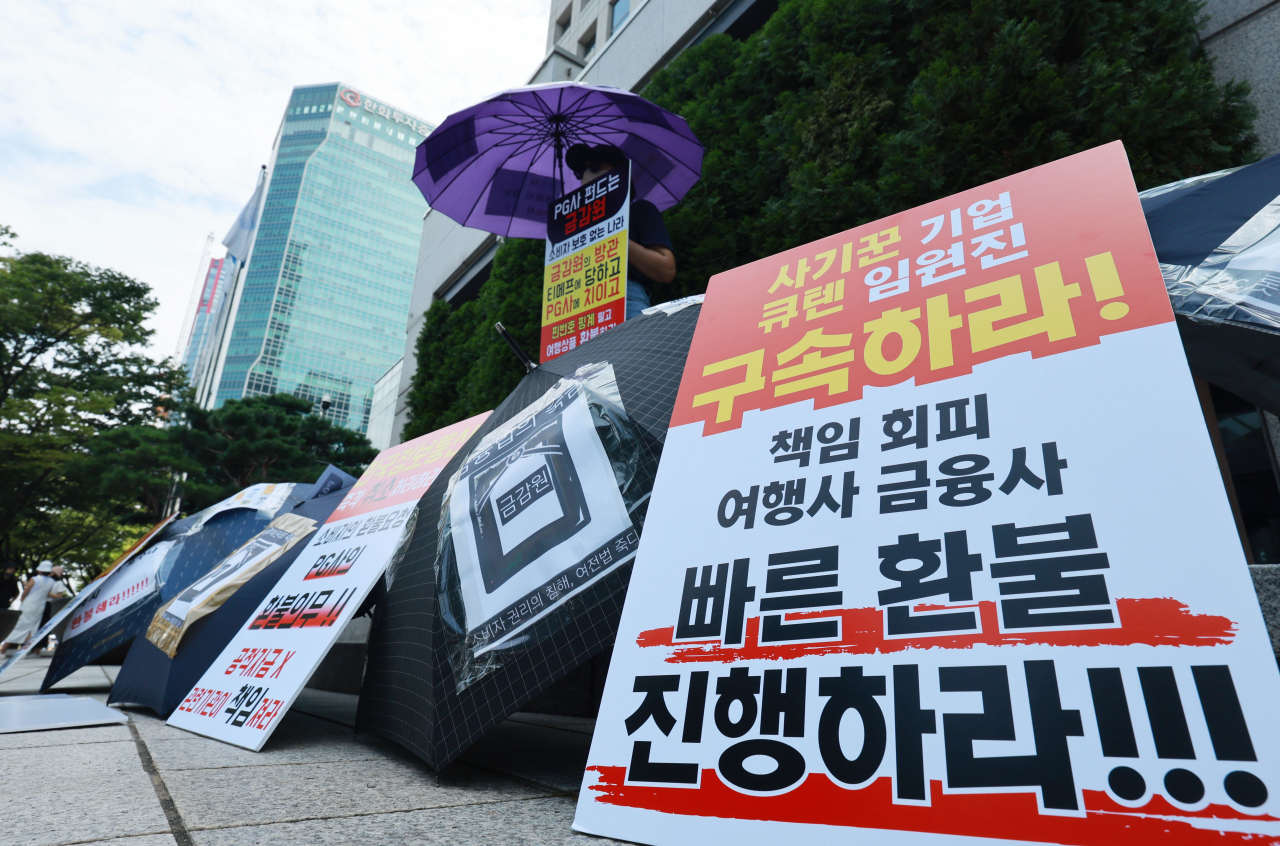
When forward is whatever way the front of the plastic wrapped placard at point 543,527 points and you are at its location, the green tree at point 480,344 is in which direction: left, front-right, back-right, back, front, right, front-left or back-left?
back-right

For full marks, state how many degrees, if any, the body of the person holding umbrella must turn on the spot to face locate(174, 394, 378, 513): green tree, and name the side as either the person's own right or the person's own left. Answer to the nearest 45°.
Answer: approximately 90° to the person's own right

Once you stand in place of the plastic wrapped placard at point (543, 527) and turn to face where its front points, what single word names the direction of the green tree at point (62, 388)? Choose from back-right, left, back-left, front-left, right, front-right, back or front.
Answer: right

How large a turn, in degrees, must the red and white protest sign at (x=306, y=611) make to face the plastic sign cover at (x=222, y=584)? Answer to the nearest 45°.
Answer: approximately 90° to its right

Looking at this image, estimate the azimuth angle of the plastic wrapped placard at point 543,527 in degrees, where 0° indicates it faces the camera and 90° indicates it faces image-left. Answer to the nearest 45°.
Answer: approximately 45°

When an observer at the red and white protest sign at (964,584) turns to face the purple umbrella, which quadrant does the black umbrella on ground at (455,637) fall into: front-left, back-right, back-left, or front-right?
front-left

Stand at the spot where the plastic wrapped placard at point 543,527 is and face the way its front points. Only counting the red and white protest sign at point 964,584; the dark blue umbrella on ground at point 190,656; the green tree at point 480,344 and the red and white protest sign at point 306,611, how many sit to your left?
1

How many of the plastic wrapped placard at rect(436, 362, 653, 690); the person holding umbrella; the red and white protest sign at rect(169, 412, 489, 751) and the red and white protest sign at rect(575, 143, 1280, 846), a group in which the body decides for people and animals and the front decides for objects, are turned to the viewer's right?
0

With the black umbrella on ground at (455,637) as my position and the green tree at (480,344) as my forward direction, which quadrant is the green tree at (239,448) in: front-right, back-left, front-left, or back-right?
front-left

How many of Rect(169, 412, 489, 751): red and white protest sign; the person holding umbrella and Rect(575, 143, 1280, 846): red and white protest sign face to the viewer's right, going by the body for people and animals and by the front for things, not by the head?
0

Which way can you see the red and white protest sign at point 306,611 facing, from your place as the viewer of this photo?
facing the viewer and to the left of the viewer

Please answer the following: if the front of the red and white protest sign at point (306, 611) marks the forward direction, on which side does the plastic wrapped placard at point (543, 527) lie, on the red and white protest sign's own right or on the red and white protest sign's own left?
on the red and white protest sign's own left
